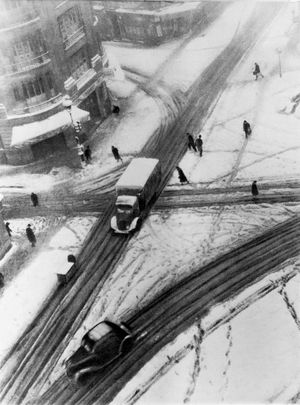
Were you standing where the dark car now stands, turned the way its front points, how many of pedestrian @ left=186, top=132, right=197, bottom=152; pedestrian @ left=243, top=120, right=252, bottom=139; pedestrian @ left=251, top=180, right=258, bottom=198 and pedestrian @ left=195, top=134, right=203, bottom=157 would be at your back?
4

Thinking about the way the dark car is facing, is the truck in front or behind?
behind

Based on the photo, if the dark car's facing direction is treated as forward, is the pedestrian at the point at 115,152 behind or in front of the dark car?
behind

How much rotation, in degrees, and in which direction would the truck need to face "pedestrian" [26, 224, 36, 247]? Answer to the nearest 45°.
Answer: approximately 45° to its right

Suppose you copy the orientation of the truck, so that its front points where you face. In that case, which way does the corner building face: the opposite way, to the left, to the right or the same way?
to the left

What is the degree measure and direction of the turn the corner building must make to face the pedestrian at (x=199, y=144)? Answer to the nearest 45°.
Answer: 0° — it already faces them

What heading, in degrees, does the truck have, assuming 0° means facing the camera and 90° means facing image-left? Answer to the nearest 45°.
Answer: approximately 45°

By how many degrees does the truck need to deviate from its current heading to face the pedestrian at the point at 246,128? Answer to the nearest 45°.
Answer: approximately 180°

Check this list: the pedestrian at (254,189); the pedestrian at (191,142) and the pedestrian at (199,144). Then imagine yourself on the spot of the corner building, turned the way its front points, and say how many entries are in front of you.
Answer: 3

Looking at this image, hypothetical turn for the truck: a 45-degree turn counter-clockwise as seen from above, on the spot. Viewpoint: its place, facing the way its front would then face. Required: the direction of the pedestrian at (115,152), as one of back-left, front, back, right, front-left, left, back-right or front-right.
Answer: back

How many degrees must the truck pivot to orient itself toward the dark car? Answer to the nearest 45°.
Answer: approximately 45° to its left

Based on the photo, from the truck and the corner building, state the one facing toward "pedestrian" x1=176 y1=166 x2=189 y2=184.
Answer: the corner building

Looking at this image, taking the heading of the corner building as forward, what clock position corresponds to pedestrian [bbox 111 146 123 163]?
The pedestrian is roughly at 12 o'clock from the corner building.

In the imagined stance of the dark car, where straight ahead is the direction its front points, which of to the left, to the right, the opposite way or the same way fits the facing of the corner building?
to the left

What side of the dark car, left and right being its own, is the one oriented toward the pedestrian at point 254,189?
back

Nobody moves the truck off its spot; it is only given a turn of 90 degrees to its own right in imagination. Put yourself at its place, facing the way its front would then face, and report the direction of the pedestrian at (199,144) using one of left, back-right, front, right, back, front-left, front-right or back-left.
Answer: right
